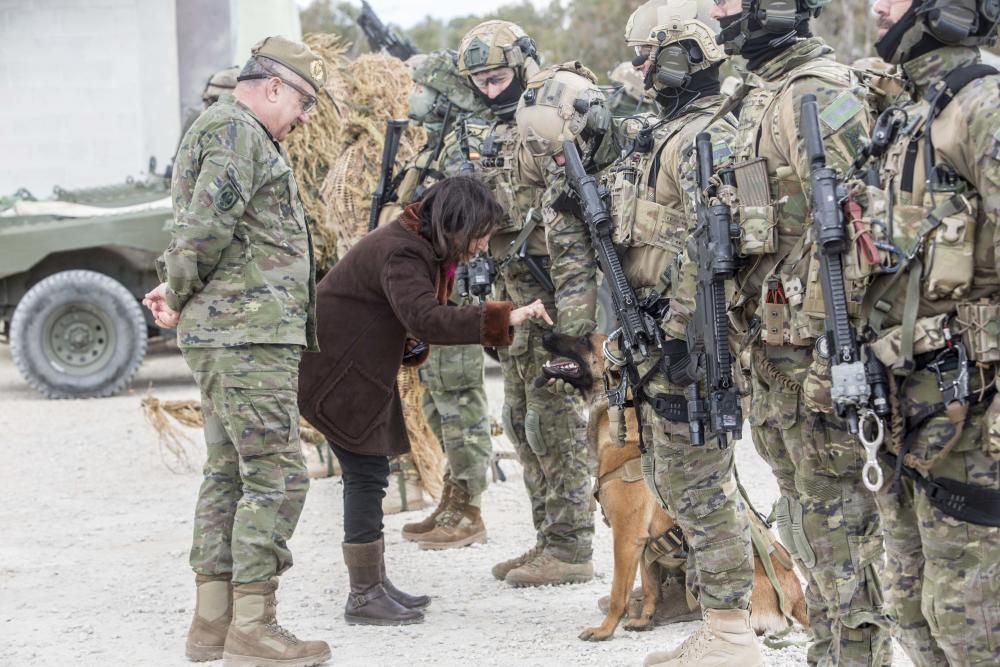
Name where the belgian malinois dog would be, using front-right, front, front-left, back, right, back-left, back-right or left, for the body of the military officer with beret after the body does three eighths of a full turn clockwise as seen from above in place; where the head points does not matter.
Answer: back-left

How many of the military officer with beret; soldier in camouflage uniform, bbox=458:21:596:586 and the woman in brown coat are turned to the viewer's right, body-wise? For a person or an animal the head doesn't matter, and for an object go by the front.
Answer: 2

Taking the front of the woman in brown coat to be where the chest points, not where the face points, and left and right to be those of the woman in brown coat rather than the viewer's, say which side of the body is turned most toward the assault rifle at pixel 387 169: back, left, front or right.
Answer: left

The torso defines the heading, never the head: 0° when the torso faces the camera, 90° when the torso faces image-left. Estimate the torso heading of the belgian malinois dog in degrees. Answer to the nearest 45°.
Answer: approximately 90°

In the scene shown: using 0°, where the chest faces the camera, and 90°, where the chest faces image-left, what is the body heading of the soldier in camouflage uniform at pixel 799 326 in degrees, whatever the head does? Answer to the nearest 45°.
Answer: approximately 90°

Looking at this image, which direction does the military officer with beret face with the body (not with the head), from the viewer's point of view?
to the viewer's right

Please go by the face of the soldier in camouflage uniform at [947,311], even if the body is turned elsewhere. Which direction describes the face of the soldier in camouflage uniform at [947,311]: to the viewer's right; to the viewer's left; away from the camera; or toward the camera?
to the viewer's left

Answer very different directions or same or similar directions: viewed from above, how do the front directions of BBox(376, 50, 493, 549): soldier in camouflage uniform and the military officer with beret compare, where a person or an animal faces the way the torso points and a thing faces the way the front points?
very different directions

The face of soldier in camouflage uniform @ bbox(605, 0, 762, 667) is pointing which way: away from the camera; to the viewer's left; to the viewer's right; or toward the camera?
to the viewer's left

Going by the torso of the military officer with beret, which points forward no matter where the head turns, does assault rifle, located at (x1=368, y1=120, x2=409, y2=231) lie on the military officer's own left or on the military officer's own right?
on the military officer's own left
